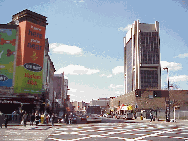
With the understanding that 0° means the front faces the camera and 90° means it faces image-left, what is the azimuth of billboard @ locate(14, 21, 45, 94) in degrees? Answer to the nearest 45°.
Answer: approximately 315°

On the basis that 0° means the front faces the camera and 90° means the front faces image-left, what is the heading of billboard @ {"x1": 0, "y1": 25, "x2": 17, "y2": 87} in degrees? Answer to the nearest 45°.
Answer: approximately 0°

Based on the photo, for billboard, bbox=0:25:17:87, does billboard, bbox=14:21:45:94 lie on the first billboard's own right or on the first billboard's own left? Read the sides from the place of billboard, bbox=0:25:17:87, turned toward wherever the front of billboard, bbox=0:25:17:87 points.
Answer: on the first billboard's own left
